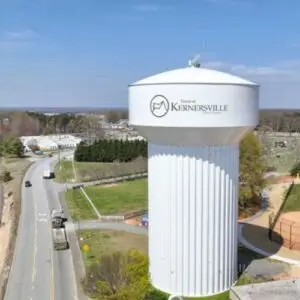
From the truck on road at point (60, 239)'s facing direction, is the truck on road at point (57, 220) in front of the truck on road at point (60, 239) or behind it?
in front

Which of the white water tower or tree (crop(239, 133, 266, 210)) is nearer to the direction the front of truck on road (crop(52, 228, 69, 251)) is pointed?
the tree

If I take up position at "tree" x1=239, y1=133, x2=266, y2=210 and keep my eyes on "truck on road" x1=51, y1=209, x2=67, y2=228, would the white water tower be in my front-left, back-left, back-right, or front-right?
front-left

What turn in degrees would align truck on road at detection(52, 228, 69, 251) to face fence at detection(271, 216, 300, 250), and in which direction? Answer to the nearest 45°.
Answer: approximately 90° to its right

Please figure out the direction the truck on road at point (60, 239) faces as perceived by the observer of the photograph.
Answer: facing away from the viewer

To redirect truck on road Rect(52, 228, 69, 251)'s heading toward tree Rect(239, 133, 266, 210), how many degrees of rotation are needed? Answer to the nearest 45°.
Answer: approximately 90° to its right

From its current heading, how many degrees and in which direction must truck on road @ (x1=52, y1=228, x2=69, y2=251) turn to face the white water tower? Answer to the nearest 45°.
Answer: approximately 135° to its right

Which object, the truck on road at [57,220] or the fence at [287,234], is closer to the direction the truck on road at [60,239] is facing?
the truck on road
